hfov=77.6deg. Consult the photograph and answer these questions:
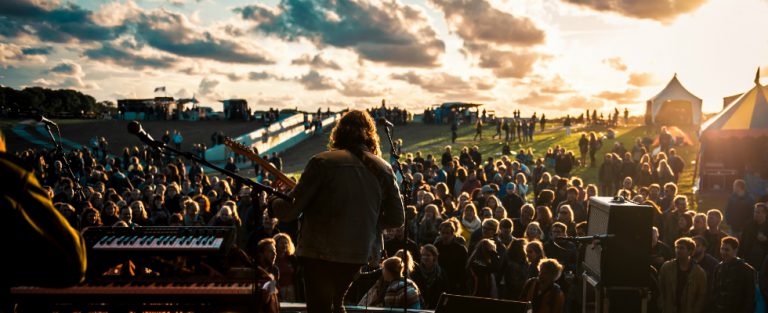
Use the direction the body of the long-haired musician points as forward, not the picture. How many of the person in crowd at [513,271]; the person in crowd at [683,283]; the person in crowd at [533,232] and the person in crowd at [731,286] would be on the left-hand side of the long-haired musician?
0

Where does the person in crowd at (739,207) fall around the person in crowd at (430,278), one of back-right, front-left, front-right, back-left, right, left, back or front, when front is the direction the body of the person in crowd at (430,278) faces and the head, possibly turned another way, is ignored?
back-left

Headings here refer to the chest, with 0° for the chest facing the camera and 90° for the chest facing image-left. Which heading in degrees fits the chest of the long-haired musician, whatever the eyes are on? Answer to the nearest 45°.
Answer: approximately 180°

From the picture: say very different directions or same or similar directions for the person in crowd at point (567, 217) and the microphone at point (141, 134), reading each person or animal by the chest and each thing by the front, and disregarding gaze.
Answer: same or similar directions

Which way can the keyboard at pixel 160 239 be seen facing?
toward the camera

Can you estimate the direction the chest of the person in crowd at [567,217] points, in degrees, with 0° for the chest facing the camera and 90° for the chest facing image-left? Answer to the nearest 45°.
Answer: approximately 45°

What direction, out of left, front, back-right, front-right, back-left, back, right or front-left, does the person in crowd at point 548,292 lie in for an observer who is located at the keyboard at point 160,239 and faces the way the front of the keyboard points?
left

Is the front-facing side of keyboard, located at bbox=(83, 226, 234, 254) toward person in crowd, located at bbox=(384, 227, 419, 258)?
no

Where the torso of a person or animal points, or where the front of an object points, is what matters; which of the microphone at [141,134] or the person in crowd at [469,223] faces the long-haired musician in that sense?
the person in crowd

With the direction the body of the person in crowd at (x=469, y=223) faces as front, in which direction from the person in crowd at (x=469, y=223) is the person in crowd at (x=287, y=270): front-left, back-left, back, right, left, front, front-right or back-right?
front-right

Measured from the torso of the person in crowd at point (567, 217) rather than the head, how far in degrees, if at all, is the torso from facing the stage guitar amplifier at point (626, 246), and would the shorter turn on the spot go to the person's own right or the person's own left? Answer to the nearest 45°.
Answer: approximately 45° to the person's own left

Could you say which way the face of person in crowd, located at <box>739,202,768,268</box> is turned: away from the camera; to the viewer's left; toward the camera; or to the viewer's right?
toward the camera

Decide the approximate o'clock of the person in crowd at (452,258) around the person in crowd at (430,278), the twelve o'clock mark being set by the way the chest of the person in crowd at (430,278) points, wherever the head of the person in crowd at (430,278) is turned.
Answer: the person in crowd at (452,258) is roughly at 7 o'clock from the person in crowd at (430,278).

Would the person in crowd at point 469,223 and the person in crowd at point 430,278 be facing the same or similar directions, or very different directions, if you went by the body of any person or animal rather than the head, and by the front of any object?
same or similar directions

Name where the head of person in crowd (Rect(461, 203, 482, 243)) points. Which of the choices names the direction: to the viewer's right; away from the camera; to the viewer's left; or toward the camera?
toward the camera

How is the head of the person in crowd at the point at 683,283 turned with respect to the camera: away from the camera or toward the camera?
toward the camera

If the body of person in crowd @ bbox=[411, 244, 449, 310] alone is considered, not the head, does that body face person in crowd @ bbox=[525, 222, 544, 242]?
no
